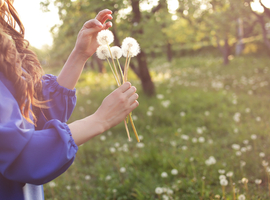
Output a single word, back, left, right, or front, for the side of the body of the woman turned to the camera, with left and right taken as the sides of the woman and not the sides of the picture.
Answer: right
